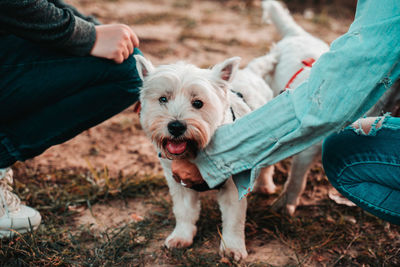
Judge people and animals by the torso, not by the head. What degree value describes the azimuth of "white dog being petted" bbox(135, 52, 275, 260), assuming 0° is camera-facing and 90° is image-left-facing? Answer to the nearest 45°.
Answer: approximately 45°
